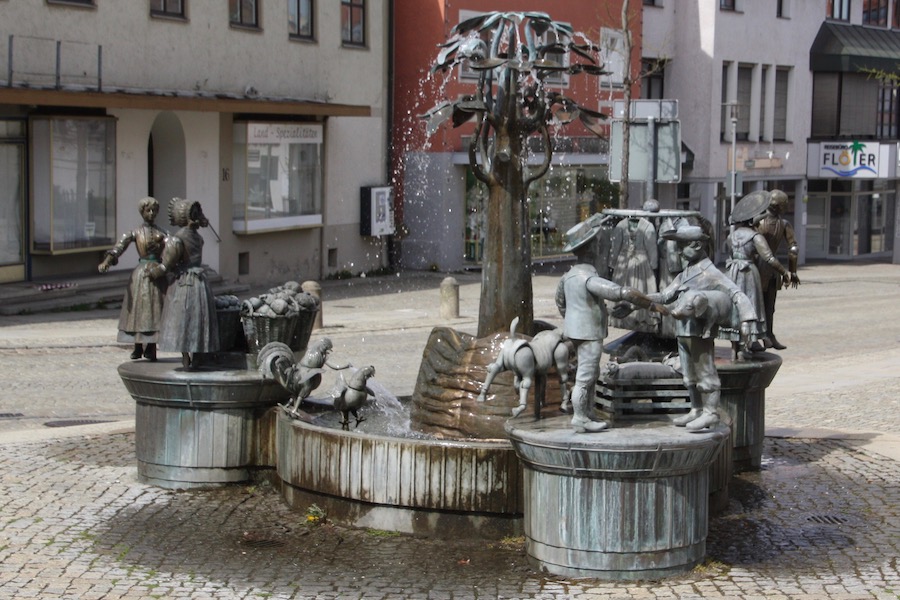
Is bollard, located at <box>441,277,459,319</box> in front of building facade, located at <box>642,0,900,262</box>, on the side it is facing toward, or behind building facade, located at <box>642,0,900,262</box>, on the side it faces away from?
in front

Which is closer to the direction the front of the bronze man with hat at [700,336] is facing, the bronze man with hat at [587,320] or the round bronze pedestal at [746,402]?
the bronze man with hat

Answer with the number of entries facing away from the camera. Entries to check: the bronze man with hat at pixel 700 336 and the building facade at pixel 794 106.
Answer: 0

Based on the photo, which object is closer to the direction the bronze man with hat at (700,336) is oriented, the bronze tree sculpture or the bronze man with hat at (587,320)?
the bronze man with hat

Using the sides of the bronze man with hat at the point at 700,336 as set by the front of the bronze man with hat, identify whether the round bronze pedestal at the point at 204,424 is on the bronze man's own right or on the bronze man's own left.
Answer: on the bronze man's own right

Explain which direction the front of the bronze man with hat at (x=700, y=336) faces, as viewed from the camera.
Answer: facing the viewer and to the left of the viewer

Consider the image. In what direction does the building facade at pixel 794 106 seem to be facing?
toward the camera

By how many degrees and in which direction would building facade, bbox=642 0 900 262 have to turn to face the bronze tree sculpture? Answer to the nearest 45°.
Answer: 0° — it already faces it

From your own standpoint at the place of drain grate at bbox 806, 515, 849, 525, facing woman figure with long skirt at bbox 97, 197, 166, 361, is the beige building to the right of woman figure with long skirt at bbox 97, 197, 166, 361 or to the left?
right

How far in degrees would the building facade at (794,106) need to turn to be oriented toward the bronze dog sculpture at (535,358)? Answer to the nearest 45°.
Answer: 0° — it already faces it

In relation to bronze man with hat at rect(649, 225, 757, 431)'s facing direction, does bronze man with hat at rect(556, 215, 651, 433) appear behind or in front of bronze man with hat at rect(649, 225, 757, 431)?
in front

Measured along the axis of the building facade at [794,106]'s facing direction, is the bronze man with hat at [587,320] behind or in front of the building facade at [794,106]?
in front
